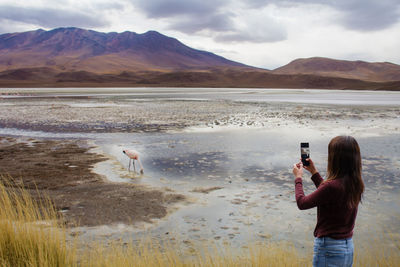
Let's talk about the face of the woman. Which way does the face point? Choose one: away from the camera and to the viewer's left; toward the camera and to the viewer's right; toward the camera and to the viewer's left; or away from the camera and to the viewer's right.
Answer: away from the camera and to the viewer's left

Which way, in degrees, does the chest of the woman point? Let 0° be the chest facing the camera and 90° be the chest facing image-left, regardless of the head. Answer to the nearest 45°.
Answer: approximately 135°
